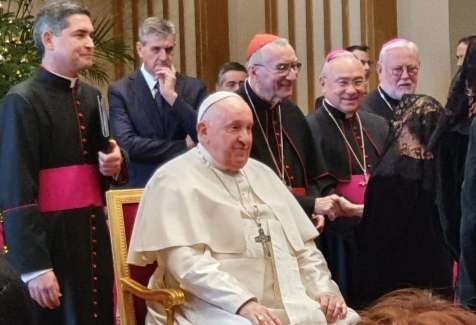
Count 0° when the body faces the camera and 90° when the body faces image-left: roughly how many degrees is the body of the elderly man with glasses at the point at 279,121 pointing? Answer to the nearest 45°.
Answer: approximately 315°

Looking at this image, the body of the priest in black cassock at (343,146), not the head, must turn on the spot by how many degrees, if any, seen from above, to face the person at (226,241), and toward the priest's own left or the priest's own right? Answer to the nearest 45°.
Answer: approximately 45° to the priest's own right

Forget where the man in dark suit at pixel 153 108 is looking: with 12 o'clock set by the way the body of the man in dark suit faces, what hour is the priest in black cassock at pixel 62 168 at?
The priest in black cassock is roughly at 2 o'clock from the man in dark suit.

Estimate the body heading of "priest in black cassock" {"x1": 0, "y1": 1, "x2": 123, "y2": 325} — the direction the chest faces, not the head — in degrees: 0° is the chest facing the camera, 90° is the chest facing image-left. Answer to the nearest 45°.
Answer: approximately 315°

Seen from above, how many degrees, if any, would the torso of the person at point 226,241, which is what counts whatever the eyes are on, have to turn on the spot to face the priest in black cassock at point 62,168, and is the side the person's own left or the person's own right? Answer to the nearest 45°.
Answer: approximately 135° to the person's own right

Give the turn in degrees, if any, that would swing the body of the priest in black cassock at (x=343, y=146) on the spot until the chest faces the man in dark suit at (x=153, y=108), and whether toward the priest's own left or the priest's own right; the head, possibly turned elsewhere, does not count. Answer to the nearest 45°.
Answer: approximately 135° to the priest's own right

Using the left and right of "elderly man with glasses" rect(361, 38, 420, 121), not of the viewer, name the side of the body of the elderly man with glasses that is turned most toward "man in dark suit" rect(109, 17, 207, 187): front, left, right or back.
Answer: right

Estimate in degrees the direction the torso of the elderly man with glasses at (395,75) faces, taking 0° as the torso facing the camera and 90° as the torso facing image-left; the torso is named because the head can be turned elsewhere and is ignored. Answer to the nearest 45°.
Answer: approximately 315°

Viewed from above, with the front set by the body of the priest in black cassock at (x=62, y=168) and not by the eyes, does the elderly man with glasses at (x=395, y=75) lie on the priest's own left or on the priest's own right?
on the priest's own left
